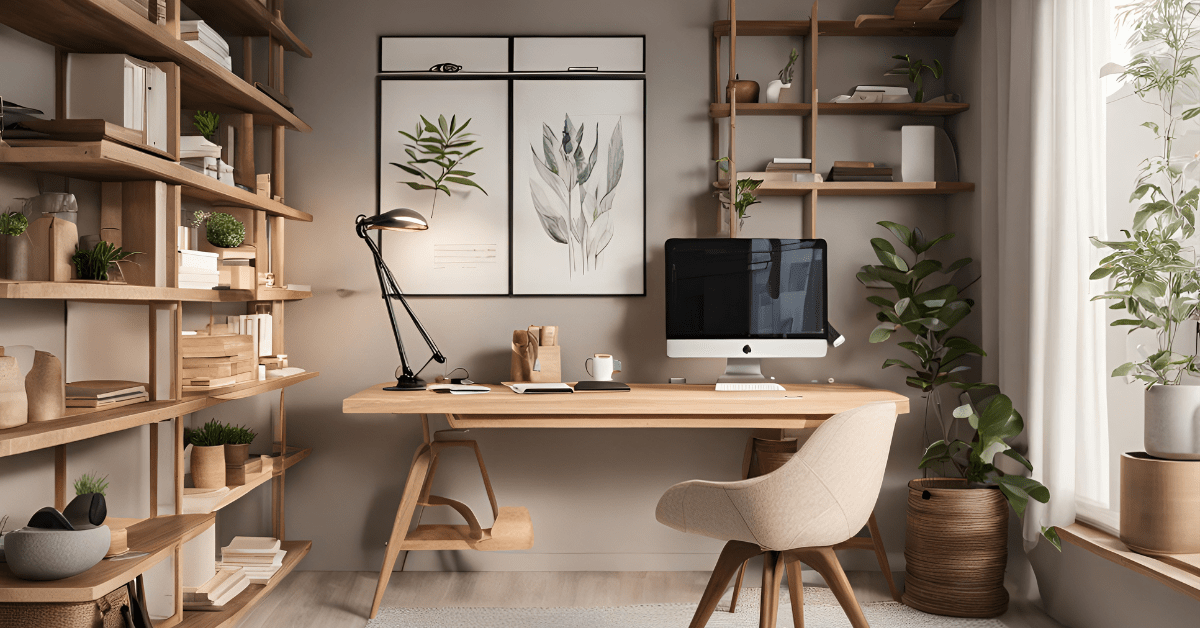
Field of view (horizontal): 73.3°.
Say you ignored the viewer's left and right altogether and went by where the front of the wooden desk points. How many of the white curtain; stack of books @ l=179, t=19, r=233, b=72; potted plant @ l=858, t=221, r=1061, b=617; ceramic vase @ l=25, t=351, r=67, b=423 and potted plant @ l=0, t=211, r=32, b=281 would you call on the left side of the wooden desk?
2

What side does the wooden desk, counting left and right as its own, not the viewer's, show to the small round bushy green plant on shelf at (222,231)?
right

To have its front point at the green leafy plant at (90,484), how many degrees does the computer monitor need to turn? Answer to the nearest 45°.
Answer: approximately 45° to its right

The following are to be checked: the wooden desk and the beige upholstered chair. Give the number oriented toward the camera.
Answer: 1

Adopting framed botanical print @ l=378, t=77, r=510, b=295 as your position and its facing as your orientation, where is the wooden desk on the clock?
The wooden desk is roughly at 11 o'clock from the framed botanical print.

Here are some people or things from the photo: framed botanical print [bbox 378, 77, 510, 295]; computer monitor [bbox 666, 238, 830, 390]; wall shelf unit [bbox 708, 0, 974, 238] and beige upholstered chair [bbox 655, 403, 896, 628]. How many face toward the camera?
3

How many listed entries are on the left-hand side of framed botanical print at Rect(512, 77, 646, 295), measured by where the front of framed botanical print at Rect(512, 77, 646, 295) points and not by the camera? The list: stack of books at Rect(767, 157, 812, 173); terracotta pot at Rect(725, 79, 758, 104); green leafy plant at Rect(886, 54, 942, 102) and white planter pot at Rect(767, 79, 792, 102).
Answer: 4

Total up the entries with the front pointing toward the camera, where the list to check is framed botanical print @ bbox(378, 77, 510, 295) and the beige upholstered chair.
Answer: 1

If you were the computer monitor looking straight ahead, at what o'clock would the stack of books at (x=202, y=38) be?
The stack of books is roughly at 2 o'clock from the computer monitor.

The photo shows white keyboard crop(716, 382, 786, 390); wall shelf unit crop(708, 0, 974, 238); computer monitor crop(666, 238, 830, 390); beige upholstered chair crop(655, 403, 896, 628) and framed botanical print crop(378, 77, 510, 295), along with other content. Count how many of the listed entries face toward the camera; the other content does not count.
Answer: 4

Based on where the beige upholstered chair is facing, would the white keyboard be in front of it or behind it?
in front
